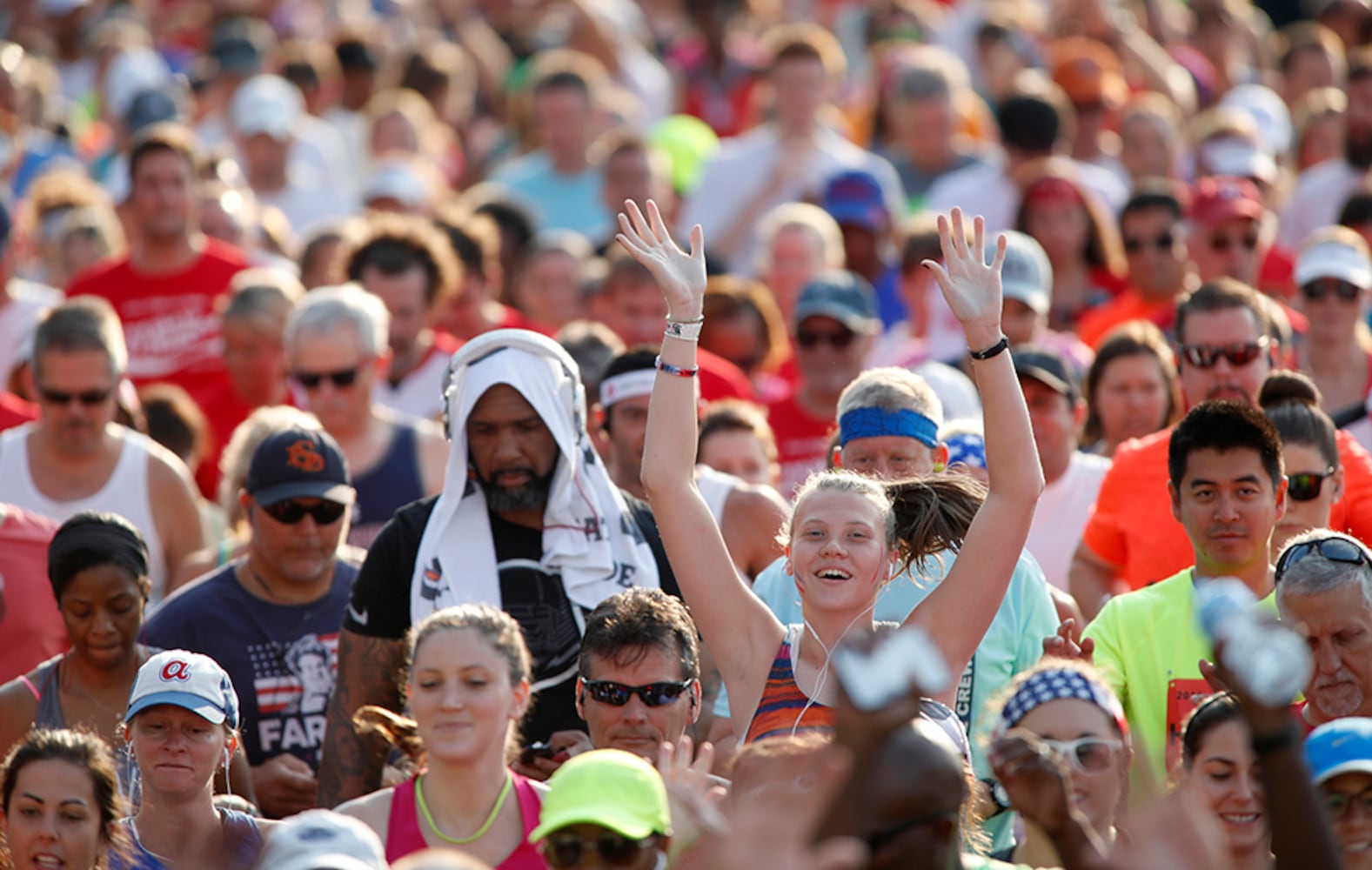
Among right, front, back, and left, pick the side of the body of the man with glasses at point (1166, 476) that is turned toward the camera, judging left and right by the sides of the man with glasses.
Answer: front

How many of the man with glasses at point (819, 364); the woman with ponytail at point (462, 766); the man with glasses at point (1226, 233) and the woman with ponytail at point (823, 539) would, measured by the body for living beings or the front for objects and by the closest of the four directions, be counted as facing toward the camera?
4

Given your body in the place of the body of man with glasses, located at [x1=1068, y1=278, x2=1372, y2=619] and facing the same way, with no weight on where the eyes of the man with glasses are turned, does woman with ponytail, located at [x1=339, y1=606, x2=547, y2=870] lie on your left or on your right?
on your right

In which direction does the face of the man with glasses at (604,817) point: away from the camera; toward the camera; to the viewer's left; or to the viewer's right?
toward the camera

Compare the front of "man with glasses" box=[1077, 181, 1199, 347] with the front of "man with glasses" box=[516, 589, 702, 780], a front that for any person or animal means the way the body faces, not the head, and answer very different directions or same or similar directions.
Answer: same or similar directions

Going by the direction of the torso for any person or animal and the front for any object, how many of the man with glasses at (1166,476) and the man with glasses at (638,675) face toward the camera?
2

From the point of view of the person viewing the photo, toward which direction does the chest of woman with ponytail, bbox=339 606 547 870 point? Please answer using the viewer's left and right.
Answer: facing the viewer

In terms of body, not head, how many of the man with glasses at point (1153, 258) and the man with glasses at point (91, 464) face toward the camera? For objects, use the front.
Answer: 2

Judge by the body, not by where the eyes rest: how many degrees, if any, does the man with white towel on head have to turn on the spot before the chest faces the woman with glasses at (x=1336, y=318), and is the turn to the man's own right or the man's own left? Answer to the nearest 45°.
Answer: approximately 90° to the man's own left

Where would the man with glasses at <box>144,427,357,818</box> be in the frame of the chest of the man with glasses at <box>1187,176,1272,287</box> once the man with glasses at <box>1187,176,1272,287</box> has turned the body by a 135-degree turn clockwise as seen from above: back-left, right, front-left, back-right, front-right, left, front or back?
left

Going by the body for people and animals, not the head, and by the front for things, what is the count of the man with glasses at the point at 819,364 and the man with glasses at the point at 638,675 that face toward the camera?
2

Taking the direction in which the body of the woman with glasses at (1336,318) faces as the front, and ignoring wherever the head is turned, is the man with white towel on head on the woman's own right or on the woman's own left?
on the woman's own right

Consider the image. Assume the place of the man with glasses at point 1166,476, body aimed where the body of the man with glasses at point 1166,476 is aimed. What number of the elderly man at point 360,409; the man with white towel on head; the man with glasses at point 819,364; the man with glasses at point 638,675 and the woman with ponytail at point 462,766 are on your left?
0

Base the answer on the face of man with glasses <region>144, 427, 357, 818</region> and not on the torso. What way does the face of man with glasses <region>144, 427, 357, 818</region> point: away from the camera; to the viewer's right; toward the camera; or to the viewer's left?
toward the camera

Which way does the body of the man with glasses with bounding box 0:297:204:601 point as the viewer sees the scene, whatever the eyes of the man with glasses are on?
toward the camera

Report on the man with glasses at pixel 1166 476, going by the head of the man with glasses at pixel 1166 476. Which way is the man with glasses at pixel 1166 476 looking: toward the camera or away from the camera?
toward the camera
